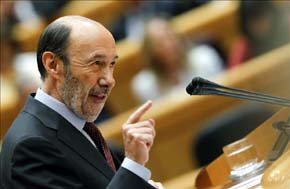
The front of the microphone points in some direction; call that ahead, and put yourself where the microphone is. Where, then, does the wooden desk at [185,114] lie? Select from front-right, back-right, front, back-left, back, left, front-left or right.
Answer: right

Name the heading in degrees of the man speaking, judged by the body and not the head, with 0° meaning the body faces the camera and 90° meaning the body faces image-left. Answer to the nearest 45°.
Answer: approximately 315°

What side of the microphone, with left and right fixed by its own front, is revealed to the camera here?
left

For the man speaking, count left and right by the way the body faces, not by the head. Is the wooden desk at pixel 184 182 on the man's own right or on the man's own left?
on the man's own left

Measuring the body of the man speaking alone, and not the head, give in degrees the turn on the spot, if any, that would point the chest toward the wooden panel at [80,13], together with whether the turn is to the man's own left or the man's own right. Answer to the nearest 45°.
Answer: approximately 135° to the man's own left

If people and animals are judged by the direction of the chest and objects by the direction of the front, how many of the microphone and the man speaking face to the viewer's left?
1

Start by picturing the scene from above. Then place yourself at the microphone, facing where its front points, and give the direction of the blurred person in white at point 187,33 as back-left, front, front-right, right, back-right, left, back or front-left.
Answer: right
